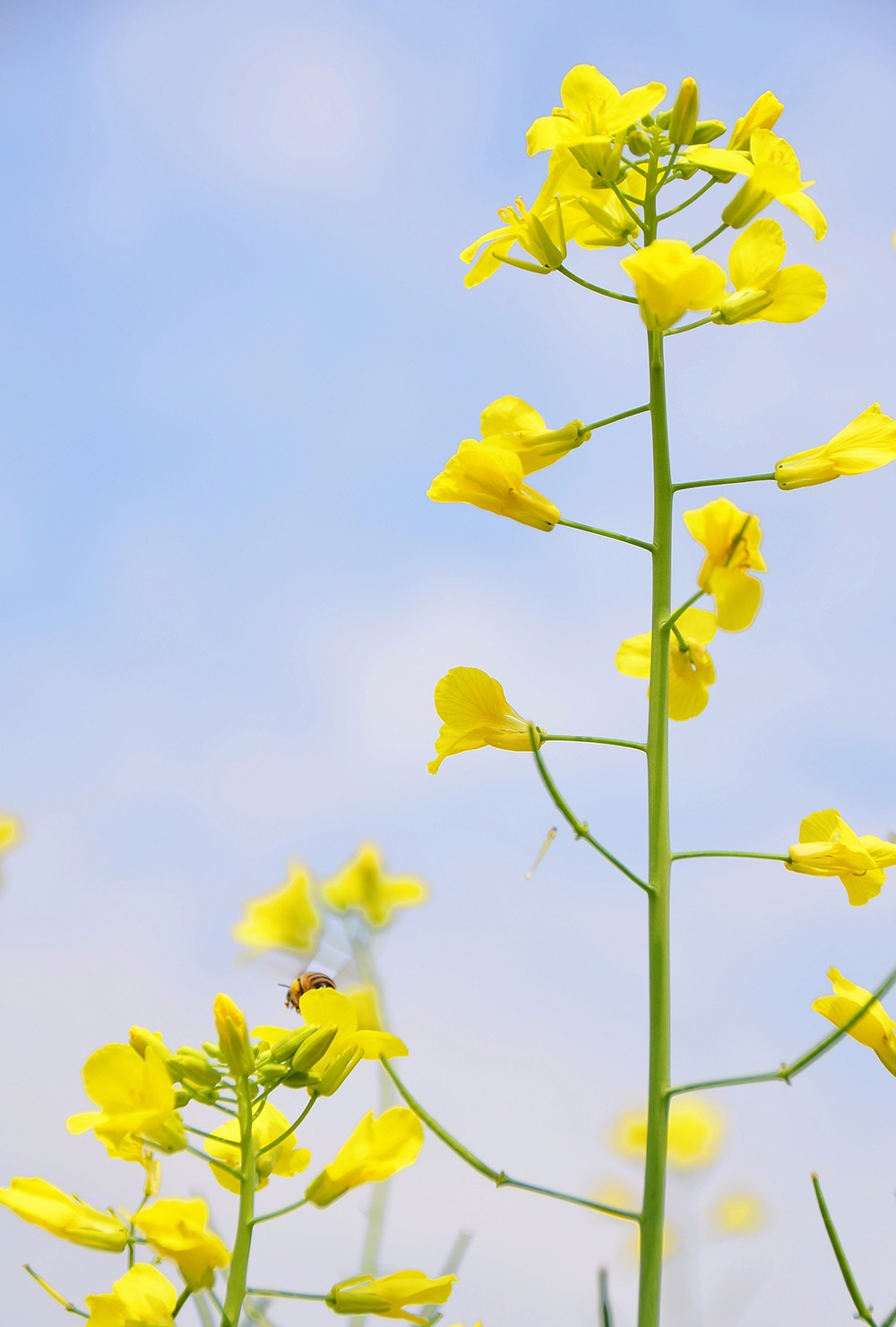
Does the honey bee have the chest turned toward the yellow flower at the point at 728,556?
no
